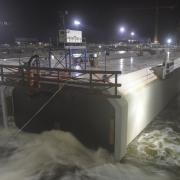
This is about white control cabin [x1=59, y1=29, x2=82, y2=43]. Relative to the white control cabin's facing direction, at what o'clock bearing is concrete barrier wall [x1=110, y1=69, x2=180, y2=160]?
The concrete barrier wall is roughly at 11 o'clock from the white control cabin.

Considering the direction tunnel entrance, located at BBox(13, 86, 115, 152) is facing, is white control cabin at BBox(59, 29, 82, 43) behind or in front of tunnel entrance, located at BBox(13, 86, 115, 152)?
behind

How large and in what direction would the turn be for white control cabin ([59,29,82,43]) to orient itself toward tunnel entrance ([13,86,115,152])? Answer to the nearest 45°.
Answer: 0° — it already faces it

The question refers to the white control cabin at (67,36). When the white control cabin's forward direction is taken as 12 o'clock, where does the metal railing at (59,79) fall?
The metal railing is roughly at 12 o'clock from the white control cabin.

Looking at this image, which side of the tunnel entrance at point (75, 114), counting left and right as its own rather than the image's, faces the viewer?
front

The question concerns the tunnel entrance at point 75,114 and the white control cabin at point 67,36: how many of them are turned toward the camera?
2
